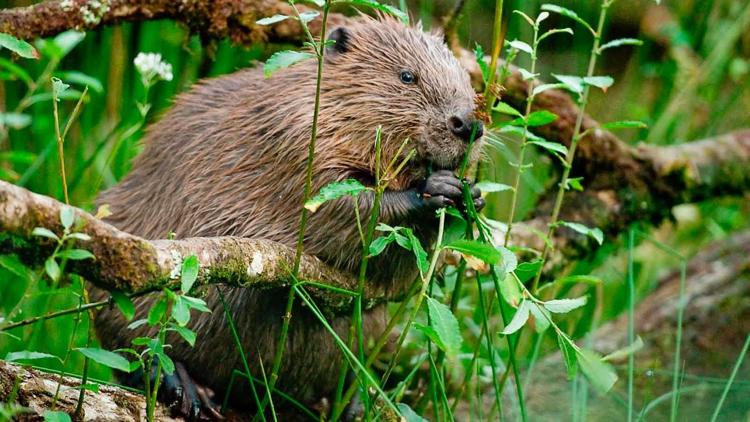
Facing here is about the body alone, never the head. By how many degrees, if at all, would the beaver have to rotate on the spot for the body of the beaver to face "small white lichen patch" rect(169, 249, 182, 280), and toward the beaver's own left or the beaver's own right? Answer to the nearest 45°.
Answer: approximately 90° to the beaver's own right

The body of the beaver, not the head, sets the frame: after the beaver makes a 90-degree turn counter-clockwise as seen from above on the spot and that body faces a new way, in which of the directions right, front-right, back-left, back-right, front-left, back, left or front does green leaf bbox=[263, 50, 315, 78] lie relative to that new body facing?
back

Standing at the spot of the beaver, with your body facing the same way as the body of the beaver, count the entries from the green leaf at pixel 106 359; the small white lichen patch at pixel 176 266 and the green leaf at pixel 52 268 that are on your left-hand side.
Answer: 0

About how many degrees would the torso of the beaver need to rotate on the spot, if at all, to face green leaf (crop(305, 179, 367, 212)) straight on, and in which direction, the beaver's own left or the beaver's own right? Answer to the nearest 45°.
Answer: approximately 90° to the beaver's own right

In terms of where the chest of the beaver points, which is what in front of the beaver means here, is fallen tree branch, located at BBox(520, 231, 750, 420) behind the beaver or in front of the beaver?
in front

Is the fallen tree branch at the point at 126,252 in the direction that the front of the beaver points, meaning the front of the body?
no

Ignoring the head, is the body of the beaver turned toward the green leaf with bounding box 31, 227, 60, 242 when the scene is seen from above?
no

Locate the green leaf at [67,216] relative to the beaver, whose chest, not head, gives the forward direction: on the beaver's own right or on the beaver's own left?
on the beaver's own right

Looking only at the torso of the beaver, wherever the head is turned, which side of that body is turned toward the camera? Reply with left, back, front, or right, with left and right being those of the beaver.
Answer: right

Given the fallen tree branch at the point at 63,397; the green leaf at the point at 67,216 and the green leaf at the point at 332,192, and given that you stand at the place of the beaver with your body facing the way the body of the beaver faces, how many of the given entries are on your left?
0

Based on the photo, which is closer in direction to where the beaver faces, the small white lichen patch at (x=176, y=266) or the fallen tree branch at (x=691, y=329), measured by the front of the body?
the fallen tree branch
